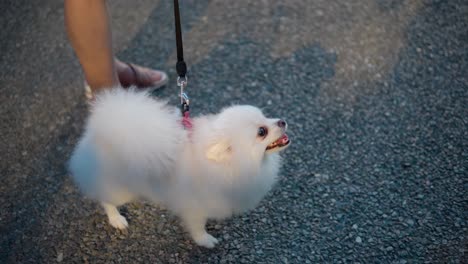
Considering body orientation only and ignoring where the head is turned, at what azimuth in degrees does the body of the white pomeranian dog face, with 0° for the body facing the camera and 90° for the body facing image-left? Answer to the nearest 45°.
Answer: approximately 270°
